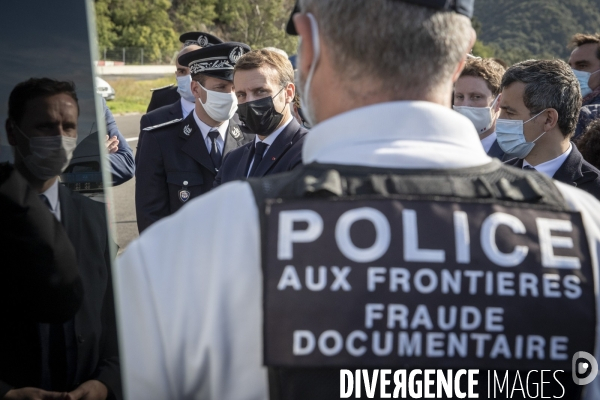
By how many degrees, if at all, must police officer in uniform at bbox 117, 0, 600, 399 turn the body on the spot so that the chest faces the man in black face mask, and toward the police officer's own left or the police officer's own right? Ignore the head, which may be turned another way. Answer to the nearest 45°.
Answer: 0° — they already face them

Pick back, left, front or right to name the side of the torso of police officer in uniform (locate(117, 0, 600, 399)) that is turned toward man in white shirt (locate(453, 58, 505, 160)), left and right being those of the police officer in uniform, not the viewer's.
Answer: front

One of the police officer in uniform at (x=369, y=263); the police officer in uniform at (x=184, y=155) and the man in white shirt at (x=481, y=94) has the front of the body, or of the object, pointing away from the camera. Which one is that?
the police officer in uniform at (x=369, y=263)

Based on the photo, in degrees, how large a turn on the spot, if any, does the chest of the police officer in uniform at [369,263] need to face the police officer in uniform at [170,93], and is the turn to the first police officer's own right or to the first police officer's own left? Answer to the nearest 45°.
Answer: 0° — they already face them

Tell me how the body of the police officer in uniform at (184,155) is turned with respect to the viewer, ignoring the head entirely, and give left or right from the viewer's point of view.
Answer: facing the viewer and to the right of the viewer

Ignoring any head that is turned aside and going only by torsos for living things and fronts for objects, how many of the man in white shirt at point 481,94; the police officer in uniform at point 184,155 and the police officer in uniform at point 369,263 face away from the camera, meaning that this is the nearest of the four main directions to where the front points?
1

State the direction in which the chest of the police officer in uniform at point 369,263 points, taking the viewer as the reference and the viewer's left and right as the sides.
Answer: facing away from the viewer

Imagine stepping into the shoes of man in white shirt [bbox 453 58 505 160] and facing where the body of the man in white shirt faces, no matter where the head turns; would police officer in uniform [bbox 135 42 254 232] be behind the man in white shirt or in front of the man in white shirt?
in front

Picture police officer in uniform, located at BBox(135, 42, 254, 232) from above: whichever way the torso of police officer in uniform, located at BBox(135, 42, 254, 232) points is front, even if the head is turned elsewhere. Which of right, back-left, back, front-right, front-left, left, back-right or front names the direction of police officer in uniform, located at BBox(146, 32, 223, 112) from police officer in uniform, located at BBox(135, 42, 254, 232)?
back-left

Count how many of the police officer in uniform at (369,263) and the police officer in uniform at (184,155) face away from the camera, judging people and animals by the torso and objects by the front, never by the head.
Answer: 1

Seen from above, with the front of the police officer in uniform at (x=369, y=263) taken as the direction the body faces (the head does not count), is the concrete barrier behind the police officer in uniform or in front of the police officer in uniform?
in front

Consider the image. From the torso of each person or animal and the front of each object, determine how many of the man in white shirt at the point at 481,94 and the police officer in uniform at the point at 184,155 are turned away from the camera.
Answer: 0

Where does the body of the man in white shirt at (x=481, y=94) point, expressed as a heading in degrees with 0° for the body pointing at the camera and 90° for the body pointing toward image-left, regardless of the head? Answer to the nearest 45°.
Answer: approximately 45°

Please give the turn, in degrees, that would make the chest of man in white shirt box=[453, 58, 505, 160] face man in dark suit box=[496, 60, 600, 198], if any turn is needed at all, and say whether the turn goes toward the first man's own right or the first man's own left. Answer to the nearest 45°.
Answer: approximately 45° to the first man's own left
